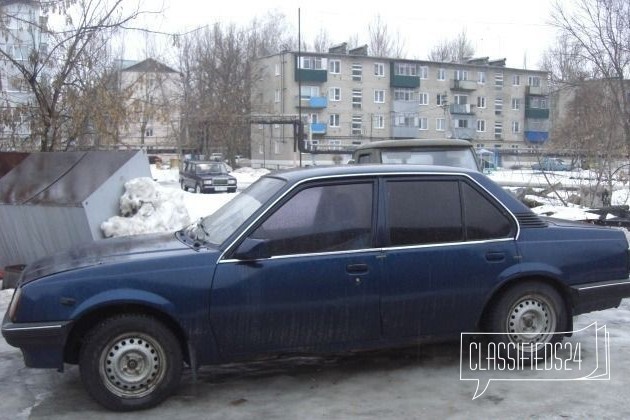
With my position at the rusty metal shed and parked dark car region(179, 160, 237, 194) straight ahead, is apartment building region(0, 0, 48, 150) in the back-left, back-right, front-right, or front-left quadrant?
front-left

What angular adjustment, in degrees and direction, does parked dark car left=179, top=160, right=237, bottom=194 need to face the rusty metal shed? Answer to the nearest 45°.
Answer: approximately 45° to its right

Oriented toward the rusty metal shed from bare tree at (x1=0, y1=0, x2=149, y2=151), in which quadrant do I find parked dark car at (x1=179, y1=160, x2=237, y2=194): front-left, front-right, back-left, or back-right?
back-left

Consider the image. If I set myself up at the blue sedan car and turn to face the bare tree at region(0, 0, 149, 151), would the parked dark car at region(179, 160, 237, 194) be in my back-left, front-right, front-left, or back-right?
front-right

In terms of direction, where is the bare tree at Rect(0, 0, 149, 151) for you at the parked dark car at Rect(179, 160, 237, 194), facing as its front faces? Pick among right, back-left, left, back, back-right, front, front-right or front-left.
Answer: front-right

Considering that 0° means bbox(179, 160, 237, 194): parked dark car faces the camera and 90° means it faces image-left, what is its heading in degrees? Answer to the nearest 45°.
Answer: approximately 315°

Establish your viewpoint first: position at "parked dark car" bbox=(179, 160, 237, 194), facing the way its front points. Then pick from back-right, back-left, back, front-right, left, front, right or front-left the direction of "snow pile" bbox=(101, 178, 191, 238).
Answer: front-right

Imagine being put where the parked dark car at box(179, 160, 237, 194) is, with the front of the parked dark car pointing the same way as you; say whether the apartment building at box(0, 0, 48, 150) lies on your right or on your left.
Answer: on your right

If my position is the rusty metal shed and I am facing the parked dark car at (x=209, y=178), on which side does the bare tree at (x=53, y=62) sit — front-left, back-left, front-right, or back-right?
front-left
